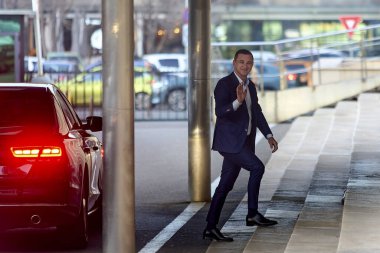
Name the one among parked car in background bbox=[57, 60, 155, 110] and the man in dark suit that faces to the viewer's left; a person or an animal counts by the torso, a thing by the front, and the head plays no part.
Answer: the parked car in background

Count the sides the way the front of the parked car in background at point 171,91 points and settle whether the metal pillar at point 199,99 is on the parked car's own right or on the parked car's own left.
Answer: on the parked car's own left

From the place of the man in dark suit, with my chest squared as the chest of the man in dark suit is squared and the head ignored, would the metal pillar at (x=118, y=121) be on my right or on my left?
on my right

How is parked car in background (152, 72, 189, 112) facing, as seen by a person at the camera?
facing the viewer and to the left of the viewer

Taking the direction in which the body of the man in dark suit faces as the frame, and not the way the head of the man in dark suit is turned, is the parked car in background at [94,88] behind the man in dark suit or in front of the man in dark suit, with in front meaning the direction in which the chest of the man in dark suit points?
behind

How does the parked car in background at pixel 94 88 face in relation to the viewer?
to the viewer's left

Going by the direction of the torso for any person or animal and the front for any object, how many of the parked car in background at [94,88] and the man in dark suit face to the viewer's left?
1

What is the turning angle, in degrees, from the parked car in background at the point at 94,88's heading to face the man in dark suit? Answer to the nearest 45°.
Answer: approximately 90° to its left

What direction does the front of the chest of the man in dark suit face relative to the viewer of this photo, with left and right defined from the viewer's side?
facing the viewer and to the right of the viewer
